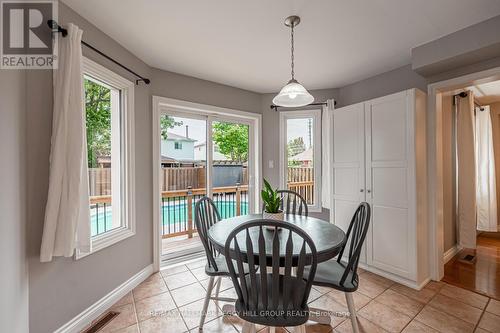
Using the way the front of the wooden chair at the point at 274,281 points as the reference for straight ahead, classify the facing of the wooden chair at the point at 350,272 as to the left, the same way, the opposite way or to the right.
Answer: to the left

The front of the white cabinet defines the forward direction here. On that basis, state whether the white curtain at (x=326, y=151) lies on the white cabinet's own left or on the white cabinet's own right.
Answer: on the white cabinet's own right

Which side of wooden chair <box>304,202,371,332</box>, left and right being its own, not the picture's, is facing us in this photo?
left

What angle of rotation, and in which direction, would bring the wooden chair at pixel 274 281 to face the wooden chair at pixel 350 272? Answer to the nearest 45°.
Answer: approximately 45° to its right

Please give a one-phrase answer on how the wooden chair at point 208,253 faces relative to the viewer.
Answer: facing to the right of the viewer

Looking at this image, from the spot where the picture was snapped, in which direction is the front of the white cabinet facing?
facing the viewer and to the left of the viewer

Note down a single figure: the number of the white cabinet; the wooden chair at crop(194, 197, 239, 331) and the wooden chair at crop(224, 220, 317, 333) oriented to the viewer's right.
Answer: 1

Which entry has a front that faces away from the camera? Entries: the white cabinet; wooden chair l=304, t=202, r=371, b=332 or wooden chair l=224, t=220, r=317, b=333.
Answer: wooden chair l=224, t=220, r=317, b=333

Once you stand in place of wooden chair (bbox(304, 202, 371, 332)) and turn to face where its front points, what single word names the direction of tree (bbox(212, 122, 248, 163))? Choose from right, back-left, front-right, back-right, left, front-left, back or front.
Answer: front-right

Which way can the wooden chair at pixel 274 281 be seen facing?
away from the camera

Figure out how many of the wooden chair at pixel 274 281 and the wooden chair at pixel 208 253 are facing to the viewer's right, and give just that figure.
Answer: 1

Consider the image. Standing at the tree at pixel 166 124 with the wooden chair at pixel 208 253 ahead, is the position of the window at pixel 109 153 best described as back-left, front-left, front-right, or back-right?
front-right

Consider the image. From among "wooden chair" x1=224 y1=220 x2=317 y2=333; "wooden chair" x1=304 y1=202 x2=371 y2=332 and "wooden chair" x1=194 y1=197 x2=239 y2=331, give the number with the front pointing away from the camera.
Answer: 1

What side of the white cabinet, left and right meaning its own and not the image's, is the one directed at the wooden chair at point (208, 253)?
front

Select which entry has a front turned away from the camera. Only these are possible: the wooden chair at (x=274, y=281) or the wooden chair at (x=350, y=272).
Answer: the wooden chair at (x=274, y=281)
